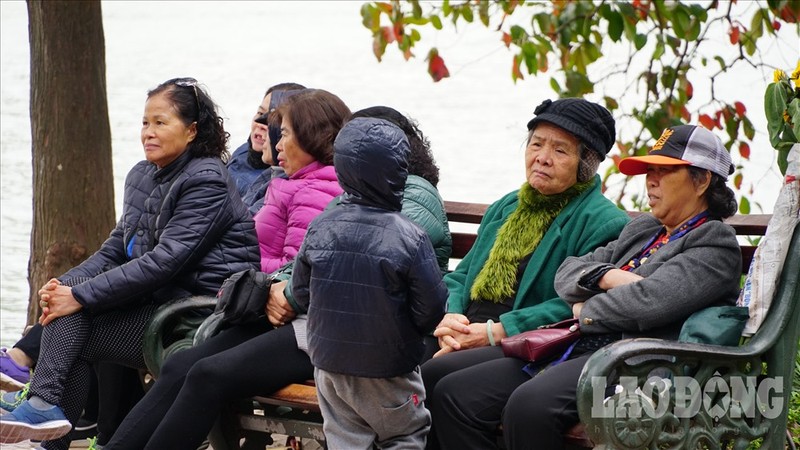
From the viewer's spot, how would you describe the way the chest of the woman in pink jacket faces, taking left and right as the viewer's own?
facing to the left of the viewer

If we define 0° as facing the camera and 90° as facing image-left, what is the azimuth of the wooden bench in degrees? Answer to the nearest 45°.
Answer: approximately 45°

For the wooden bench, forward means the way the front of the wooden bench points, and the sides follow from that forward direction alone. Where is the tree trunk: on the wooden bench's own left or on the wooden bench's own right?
on the wooden bench's own right

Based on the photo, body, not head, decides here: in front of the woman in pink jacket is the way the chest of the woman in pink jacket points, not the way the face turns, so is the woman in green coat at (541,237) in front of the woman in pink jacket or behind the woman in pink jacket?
behind

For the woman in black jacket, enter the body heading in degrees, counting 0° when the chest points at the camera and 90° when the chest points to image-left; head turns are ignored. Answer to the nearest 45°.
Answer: approximately 45°

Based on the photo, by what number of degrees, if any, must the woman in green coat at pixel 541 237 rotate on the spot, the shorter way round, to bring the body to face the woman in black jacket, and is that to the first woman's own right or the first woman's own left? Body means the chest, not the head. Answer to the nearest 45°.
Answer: approximately 45° to the first woman's own right

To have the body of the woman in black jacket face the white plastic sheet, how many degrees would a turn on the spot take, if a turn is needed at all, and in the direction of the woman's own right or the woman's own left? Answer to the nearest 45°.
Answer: approximately 90° to the woman's own left

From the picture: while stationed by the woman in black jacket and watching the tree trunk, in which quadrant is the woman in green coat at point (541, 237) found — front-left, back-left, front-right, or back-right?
back-right

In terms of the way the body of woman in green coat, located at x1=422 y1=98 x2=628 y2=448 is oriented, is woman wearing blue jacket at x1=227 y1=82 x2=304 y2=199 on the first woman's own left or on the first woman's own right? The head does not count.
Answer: on the first woman's own right
